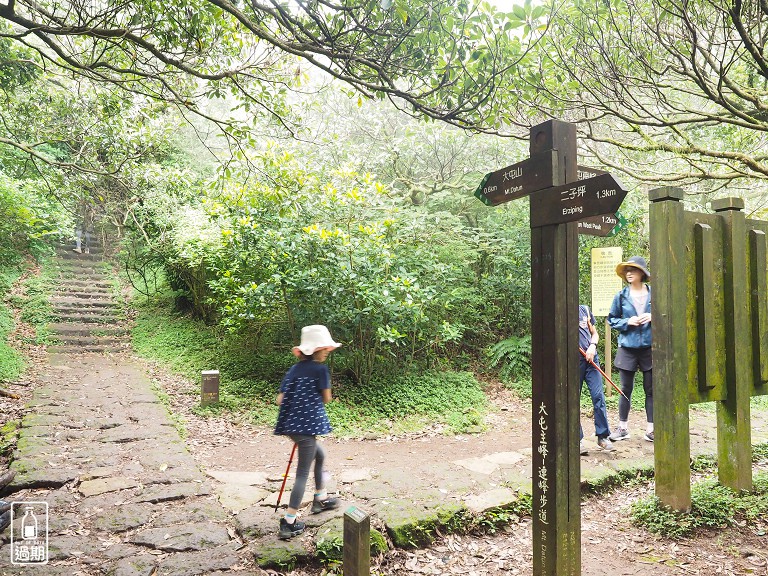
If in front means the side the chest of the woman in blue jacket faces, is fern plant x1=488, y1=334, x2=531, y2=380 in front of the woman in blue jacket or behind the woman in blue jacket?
behind

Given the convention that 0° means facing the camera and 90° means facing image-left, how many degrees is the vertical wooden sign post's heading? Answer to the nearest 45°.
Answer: approximately 45°

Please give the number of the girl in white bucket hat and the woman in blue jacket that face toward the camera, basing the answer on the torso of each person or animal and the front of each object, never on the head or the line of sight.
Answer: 1

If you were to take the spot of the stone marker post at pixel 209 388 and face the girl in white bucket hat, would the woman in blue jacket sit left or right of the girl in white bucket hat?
left

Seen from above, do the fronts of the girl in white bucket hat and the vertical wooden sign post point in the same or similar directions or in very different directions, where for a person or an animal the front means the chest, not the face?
very different directions

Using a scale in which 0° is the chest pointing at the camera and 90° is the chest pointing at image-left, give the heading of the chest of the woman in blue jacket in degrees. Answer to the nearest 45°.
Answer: approximately 0°

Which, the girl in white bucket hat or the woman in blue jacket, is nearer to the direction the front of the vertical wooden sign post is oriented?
the girl in white bucket hat

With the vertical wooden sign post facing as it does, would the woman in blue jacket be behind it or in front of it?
behind
